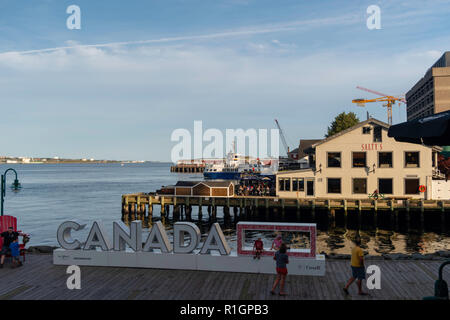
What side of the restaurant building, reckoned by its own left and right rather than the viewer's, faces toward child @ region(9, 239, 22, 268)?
front

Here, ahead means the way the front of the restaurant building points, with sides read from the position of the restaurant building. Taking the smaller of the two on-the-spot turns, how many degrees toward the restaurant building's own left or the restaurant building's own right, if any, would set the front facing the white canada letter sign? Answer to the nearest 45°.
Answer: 0° — it already faces it

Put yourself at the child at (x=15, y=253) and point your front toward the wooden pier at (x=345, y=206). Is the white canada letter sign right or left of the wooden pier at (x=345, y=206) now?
right

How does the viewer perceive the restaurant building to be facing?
facing the viewer

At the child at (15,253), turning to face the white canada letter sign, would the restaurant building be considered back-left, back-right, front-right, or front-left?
front-left
